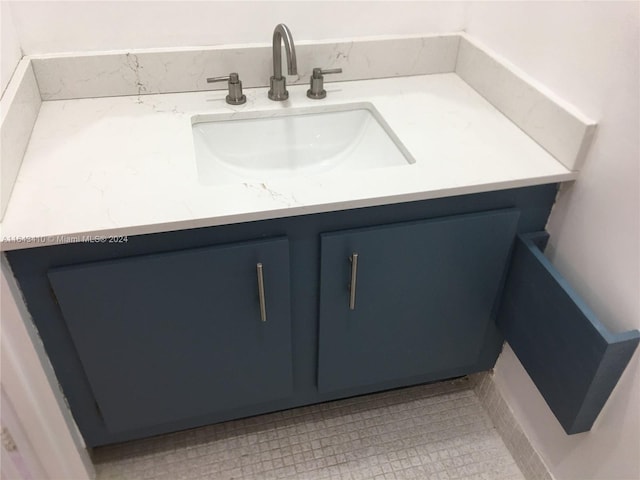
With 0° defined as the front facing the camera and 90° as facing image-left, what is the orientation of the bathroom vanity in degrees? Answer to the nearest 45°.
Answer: approximately 0°
